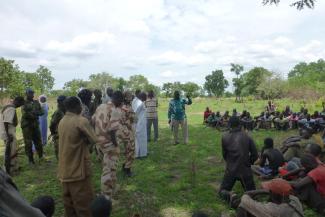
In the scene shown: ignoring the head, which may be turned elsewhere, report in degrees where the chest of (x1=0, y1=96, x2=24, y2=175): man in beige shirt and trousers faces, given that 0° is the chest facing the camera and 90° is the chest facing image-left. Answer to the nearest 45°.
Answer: approximately 270°

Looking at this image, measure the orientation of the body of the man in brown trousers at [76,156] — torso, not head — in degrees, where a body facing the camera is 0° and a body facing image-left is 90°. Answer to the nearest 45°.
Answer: approximately 225°

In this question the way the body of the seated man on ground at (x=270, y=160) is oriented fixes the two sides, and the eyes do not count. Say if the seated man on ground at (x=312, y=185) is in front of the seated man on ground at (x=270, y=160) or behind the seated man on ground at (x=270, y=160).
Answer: behind
